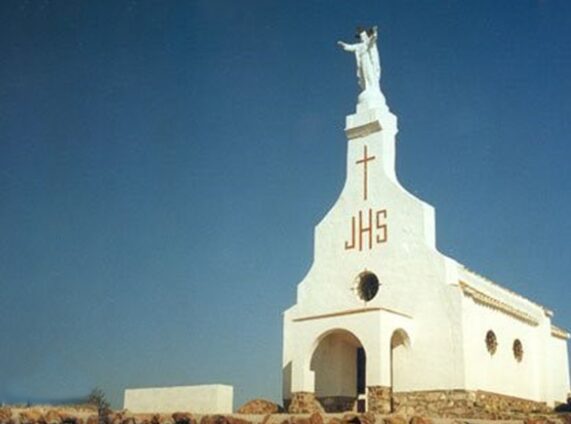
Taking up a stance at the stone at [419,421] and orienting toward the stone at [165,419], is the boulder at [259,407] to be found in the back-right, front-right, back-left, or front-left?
front-right

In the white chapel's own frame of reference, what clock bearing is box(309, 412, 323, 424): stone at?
The stone is roughly at 11 o'clock from the white chapel.

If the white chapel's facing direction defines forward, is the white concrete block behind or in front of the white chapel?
in front

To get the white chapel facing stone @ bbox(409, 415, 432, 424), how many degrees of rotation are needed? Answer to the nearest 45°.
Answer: approximately 45° to its left

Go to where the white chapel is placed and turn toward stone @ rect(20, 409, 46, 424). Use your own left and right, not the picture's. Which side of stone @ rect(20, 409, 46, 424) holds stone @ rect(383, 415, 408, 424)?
left

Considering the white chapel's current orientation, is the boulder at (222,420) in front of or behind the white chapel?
in front

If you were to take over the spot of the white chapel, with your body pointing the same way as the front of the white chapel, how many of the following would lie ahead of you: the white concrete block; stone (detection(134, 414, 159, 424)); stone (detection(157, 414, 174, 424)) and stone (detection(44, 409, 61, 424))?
4

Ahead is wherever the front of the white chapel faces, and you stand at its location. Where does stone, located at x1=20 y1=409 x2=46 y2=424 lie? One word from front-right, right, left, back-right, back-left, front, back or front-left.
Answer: front

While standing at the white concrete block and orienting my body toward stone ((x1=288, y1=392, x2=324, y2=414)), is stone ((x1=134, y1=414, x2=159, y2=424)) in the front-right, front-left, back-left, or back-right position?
back-right

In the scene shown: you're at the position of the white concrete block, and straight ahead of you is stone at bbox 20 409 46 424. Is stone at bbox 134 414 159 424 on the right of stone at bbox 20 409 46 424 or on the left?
left

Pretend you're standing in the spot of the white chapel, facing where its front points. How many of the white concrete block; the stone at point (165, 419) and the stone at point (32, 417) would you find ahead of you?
3

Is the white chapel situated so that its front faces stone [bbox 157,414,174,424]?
yes

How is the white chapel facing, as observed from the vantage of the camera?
facing the viewer and to the left of the viewer
